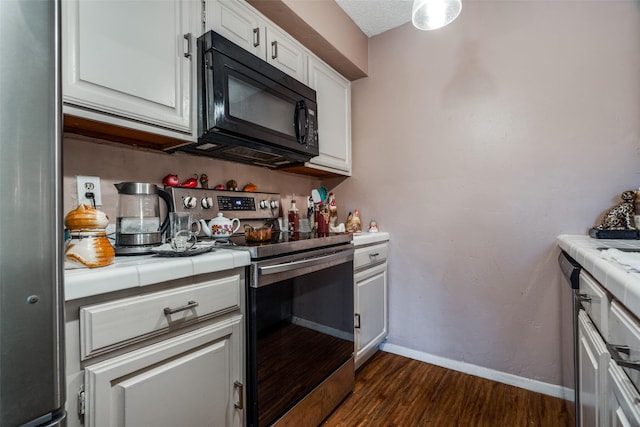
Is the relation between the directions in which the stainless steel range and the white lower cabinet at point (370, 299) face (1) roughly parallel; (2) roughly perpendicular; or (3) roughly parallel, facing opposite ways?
roughly parallel

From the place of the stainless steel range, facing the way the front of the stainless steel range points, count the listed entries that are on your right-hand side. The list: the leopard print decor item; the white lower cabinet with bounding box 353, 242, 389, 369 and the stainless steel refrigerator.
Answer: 1

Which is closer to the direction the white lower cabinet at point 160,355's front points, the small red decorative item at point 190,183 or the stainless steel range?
the stainless steel range

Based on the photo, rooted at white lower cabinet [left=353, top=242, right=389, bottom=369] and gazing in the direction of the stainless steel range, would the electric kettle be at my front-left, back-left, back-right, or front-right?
front-right

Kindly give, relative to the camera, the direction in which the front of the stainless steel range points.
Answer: facing the viewer and to the right of the viewer
